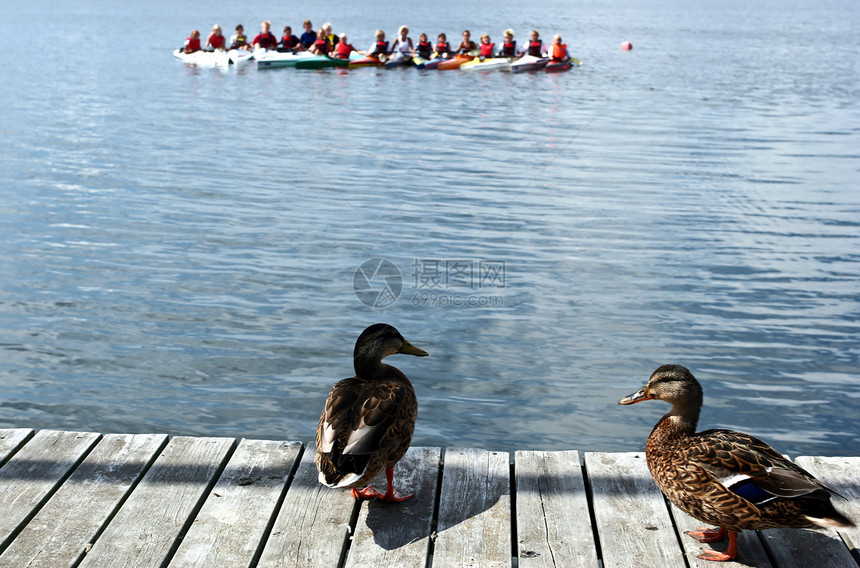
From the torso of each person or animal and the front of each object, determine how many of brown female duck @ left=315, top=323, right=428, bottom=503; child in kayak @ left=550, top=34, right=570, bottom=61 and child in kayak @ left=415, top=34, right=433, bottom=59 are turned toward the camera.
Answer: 2

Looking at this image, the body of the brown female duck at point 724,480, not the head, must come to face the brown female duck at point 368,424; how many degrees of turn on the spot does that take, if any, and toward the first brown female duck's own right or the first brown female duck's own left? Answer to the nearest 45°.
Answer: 0° — it already faces it

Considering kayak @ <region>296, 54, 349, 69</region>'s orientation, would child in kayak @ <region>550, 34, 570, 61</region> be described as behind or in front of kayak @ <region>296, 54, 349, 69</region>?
behind

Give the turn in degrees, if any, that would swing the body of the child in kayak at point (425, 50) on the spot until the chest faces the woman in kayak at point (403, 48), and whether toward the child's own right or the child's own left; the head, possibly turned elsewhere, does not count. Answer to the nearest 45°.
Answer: approximately 45° to the child's own right

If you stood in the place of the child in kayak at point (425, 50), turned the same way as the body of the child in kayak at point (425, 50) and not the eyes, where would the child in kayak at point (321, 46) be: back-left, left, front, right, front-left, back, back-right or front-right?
right

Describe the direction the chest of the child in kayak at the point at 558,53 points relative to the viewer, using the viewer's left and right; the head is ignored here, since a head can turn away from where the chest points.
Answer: facing the viewer

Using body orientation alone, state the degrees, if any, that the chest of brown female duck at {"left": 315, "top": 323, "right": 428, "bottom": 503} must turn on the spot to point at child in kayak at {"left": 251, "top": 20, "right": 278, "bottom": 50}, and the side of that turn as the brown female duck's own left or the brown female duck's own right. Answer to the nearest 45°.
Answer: approximately 45° to the brown female duck's own left

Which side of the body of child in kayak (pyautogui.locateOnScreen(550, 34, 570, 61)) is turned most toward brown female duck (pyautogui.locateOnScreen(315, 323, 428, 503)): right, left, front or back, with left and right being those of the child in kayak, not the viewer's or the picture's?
front

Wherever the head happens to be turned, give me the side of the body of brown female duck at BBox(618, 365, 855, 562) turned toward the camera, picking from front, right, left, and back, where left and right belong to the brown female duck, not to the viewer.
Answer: left

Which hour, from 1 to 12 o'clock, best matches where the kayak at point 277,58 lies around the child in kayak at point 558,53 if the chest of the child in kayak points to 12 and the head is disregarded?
The kayak is roughly at 3 o'clock from the child in kayak.

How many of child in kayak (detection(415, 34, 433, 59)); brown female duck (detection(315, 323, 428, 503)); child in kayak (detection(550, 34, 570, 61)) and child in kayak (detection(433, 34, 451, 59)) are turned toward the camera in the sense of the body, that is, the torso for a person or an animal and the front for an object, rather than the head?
3

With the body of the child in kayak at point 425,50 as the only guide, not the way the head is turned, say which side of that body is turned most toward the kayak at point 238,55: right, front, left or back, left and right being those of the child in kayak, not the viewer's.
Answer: right
